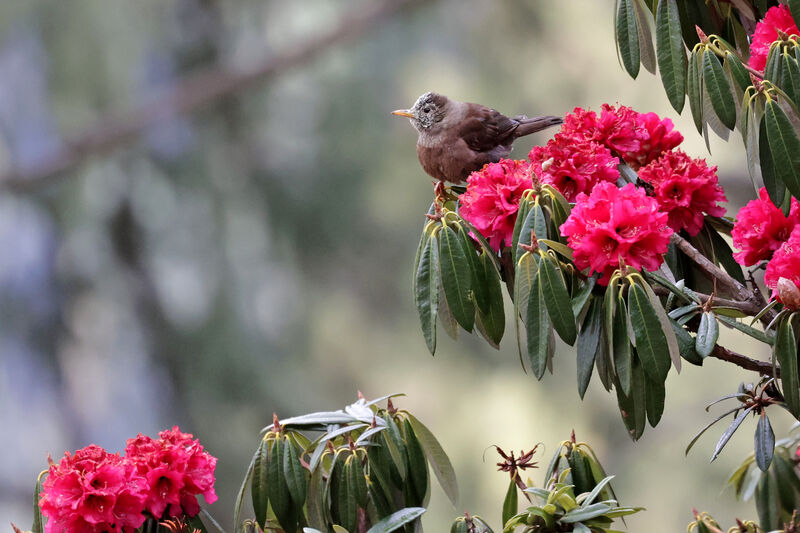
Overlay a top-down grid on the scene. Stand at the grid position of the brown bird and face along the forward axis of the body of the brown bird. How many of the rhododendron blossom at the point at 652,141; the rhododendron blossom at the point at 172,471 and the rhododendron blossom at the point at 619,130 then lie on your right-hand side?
0

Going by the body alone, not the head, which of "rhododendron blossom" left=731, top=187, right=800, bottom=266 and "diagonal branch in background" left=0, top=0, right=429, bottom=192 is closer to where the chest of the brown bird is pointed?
the diagonal branch in background

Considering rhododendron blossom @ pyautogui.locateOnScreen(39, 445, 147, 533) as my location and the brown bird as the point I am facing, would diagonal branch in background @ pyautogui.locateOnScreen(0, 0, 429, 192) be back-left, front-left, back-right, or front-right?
front-left

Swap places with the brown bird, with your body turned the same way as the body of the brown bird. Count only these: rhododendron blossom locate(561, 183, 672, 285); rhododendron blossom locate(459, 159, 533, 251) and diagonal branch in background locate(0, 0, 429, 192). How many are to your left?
2

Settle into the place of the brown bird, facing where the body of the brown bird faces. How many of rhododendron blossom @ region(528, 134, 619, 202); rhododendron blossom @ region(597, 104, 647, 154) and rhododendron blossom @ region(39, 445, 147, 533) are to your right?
0

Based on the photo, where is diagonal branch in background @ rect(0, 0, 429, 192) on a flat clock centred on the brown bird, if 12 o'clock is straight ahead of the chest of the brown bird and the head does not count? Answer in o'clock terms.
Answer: The diagonal branch in background is roughly at 2 o'clock from the brown bird.

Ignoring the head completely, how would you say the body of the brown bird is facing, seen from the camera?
to the viewer's left

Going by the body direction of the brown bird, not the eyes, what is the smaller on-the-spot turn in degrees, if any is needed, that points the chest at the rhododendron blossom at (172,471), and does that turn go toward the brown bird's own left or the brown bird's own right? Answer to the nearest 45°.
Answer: approximately 45° to the brown bird's own left

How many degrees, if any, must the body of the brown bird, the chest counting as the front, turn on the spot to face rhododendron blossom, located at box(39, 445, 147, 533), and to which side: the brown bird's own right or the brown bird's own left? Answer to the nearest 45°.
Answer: approximately 45° to the brown bird's own left
